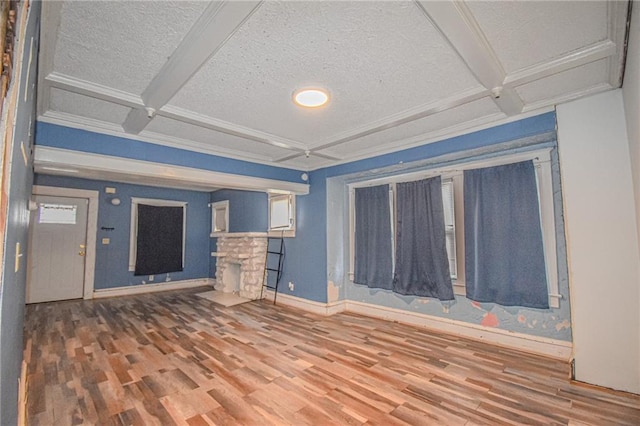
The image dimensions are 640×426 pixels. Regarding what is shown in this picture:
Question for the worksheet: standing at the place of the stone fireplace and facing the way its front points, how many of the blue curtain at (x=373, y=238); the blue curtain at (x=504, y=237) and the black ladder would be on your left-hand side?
3

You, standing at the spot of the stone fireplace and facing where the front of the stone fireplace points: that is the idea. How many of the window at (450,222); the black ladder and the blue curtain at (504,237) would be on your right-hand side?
0

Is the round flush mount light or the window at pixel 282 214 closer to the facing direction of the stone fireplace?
the round flush mount light

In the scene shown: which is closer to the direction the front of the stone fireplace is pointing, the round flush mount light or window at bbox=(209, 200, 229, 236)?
the round flush mount light

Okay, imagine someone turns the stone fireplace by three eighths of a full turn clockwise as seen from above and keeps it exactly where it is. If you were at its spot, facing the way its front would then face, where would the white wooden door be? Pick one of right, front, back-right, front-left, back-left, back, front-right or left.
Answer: left

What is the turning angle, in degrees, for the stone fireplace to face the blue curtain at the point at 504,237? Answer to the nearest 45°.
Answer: approximately 90° to its left

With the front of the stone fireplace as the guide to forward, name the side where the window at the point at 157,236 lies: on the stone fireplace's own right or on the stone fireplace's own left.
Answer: on the stone fireplace's own right

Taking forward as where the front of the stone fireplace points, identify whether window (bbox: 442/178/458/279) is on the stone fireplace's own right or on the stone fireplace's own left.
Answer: on the stone fireplace's own left

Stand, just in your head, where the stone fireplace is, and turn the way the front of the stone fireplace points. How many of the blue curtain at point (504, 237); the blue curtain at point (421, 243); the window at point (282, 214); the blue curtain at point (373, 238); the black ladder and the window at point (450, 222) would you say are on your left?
6

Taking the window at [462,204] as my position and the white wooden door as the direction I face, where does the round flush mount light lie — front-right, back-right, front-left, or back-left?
front-left

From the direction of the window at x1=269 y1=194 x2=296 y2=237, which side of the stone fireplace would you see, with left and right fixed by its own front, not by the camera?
left

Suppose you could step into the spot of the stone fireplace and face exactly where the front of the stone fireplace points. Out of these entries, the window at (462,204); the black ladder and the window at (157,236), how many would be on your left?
2

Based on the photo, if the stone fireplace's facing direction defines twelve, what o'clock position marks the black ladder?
The black ladder is roughly at 9 o'clock from the stone fireplace.

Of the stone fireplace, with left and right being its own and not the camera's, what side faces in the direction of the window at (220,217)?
right

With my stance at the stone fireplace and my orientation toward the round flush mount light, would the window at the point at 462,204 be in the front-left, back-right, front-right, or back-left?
front-left

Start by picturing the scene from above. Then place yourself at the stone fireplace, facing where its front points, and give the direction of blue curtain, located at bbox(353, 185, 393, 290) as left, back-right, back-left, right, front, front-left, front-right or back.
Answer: left
